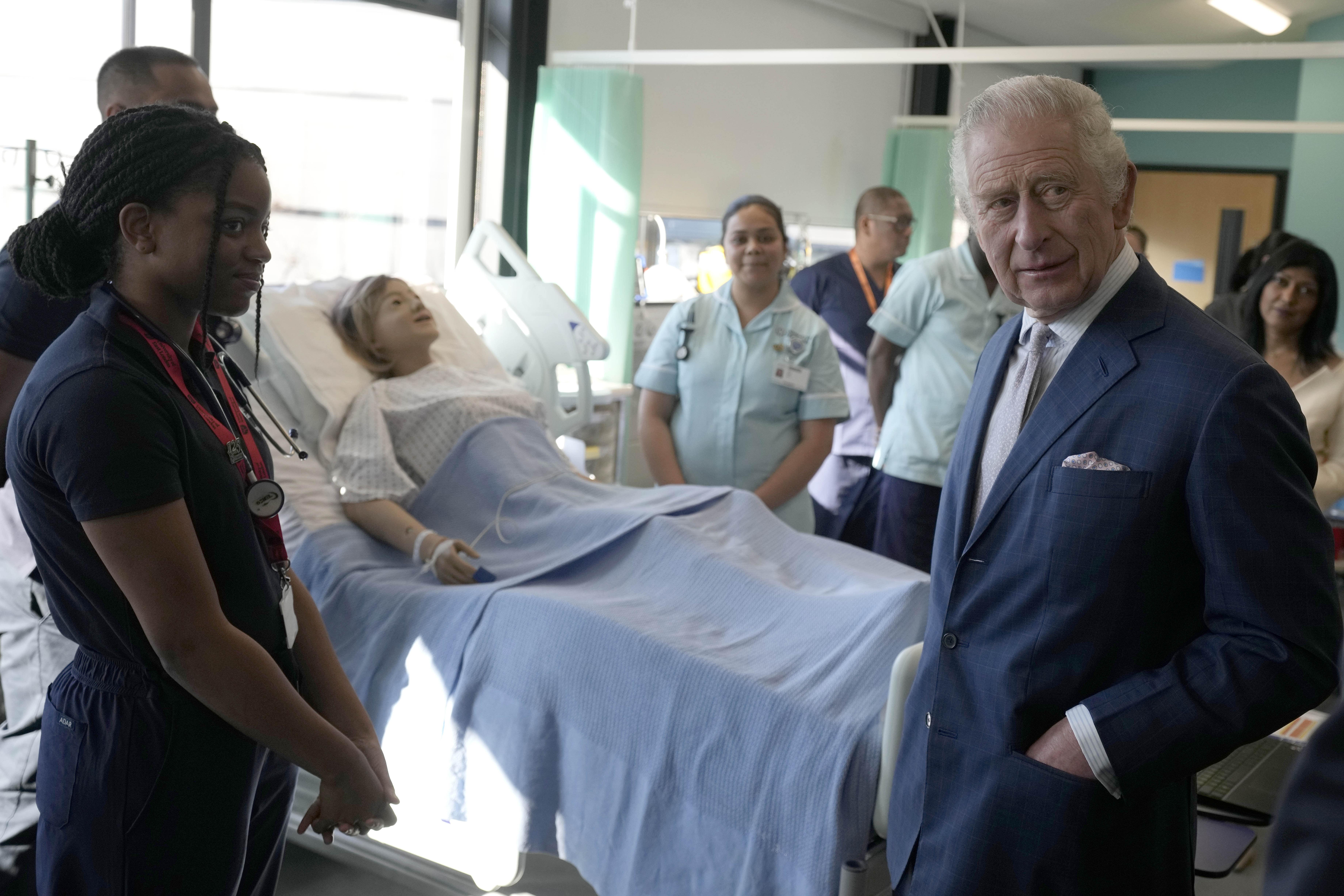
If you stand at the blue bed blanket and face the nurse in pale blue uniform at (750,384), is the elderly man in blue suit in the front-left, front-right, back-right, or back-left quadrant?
back-right

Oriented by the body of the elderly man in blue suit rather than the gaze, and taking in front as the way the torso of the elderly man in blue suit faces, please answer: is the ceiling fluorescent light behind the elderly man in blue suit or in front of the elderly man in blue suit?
behind

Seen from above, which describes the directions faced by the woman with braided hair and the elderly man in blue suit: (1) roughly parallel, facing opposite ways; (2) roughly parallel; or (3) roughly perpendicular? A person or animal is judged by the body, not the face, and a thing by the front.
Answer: roughly parallel, facing opposite ways

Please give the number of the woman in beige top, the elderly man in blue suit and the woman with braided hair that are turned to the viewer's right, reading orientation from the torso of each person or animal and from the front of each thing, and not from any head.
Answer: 1

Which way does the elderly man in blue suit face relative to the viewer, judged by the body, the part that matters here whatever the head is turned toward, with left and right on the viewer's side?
facing the viewer and to the left of the viewer

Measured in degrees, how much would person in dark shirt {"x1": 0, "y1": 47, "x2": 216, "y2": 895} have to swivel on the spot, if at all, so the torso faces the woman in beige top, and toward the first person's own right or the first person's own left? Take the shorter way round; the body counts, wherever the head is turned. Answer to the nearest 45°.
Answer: approximately 45° to the first person's own left

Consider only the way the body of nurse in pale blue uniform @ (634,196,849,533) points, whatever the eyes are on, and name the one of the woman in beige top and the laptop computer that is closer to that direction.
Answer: the laptop computer

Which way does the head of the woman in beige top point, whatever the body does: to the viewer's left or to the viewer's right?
to the viewer's left

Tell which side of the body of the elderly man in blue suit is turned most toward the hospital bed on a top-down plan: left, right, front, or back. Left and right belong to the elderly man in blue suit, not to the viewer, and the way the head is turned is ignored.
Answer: right

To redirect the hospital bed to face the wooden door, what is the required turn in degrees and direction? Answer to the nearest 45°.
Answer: approximately 90° to its left

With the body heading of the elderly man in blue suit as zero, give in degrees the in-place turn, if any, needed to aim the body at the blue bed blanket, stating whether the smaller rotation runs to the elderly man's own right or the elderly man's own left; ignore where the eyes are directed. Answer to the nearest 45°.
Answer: approximately 90° to the elderly man's own right

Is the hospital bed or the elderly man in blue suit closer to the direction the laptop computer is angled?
the elderly man in blue suit

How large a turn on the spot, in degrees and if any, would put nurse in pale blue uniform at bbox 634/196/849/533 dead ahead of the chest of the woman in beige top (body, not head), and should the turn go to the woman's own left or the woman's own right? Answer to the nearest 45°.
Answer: approximately 45° to the woman's own right

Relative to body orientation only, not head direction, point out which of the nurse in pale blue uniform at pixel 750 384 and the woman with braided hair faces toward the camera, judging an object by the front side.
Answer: the nurse in pale blue uniform

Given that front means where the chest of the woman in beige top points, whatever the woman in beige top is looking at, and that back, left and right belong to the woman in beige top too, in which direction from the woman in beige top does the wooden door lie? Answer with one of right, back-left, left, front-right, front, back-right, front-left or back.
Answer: back-right

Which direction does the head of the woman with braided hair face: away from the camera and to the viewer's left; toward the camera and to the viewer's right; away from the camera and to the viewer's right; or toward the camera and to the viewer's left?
toward the camera and to the viewer's right
